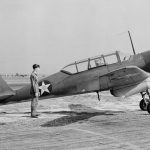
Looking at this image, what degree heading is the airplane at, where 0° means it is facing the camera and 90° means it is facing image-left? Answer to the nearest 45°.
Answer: approximately 270°
